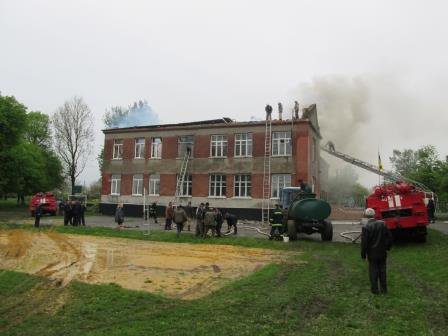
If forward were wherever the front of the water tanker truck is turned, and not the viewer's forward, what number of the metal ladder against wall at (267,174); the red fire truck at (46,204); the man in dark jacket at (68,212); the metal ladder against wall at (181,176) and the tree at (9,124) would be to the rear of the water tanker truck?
0

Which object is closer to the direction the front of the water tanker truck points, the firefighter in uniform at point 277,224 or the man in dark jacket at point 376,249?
the firefighter in uniform

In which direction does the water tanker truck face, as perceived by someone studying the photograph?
facing away from the viewer and to the left of the viewer

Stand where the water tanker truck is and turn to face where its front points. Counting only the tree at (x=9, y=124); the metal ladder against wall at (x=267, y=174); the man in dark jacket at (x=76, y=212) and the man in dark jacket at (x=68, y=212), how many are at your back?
0

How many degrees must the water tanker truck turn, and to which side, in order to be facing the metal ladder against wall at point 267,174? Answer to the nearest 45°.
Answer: approximately 45° to its right

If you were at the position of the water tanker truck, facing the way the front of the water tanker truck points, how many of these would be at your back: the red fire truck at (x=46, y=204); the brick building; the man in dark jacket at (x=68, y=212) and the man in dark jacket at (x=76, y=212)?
0

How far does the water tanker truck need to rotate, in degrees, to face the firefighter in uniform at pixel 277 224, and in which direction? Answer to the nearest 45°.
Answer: approximately 45° to its left

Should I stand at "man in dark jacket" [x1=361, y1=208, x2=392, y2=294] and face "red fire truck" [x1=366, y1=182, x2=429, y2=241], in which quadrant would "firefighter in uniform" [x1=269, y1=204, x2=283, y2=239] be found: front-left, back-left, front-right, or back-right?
front-left

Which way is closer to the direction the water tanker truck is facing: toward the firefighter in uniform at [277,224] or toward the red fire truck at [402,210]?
the firefighter in uniform

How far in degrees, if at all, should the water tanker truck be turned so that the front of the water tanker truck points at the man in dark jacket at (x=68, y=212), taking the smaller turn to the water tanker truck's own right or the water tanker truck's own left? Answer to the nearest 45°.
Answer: approximately 45° to the water tanker truck's own left

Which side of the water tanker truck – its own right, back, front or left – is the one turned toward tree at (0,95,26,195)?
front

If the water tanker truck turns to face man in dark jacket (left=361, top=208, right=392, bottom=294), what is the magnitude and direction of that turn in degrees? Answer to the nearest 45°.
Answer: approximately 135° to its left

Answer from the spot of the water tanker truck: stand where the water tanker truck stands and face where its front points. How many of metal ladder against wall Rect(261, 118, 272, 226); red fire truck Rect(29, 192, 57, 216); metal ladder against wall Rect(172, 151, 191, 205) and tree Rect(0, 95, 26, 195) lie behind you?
0

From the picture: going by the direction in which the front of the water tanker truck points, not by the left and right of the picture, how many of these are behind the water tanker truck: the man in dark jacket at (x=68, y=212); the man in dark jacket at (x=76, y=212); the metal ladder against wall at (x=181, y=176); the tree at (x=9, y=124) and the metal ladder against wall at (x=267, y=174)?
0

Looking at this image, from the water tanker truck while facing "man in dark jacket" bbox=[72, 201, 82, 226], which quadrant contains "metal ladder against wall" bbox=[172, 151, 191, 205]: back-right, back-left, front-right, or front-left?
front-right

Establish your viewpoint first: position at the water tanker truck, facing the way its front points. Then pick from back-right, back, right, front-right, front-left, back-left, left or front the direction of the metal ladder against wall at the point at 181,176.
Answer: front

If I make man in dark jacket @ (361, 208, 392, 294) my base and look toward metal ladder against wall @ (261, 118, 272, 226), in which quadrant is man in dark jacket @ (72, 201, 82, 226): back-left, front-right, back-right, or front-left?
front-left
